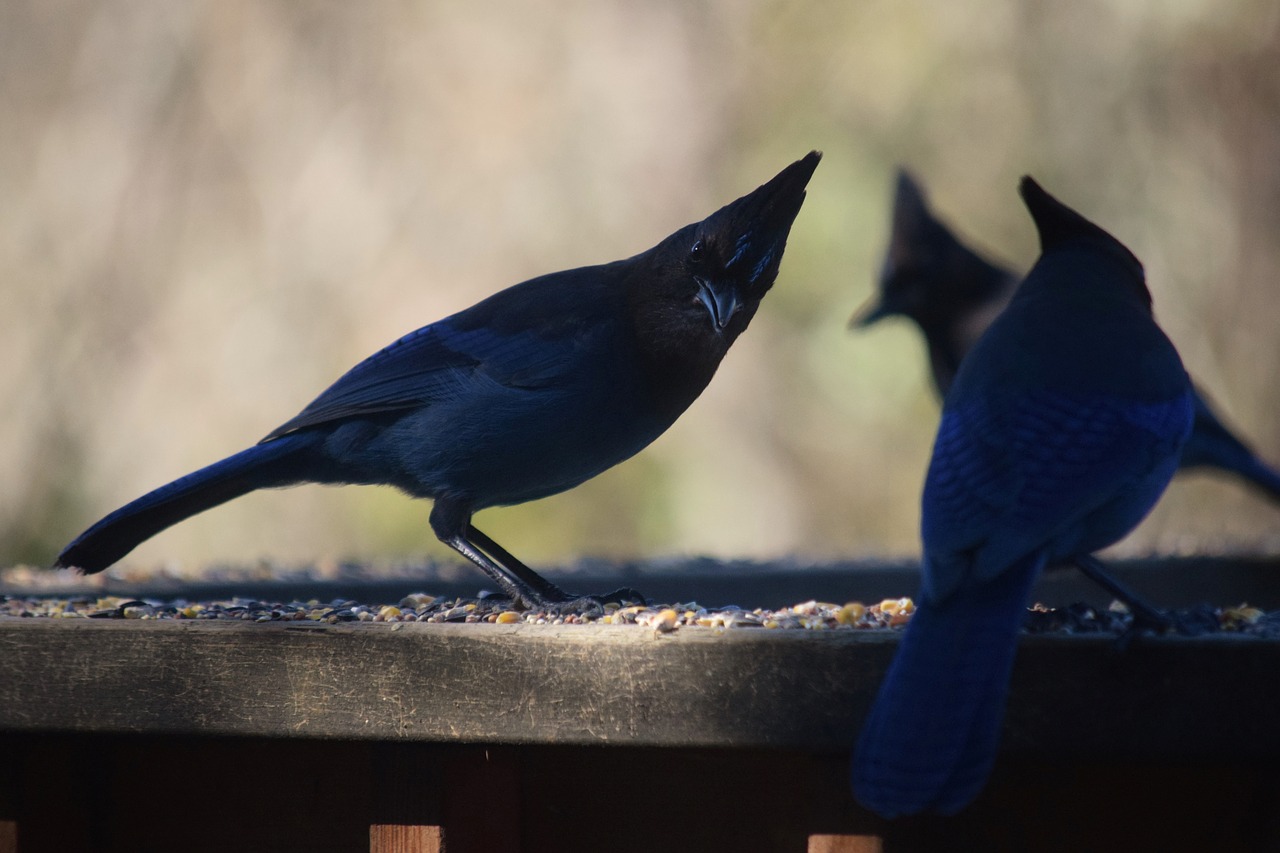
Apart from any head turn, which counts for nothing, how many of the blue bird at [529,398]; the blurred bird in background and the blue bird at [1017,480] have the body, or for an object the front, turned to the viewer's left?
1

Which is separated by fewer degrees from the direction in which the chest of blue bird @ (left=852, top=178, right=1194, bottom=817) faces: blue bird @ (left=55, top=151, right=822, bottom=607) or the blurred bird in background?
the blurred bird in background

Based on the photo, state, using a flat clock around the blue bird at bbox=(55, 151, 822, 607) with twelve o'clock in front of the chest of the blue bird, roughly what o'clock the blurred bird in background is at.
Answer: The blurred bird in background is roughly at 10 o'clock from the blue bird.

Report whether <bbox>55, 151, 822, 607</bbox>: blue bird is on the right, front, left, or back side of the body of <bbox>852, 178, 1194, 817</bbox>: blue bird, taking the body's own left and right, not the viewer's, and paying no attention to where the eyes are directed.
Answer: left

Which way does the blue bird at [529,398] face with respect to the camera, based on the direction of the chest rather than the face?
to the viewer's right

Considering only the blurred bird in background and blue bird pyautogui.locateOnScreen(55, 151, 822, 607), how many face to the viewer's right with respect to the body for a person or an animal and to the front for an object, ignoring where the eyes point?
1

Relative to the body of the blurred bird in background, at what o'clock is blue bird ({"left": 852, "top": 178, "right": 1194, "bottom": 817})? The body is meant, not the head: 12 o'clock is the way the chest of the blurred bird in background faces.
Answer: The blue bird is roughly at 9 o'clock from the blurred bird in background.

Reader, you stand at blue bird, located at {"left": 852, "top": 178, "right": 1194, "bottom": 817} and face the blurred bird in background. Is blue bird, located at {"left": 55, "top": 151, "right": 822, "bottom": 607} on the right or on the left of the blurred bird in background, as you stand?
left

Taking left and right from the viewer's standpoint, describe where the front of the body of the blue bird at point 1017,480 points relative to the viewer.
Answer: facing away from the viewer and to the right of the viewer

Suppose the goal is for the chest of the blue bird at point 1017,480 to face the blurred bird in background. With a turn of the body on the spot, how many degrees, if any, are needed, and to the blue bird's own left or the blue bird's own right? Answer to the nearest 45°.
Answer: approximately 45° to the blue bird's own left

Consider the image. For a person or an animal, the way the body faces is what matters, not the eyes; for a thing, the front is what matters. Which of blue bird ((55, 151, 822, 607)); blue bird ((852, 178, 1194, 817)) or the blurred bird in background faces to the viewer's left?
the blurred bird in background

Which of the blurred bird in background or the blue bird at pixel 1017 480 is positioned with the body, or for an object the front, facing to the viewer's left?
the blurred bird in background

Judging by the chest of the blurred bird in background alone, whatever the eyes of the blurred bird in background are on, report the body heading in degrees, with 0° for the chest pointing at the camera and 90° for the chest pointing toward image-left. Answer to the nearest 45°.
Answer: approximately 90°

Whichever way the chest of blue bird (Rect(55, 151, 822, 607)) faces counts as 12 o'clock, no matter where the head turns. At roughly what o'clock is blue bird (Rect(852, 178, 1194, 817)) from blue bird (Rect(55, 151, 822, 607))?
blue bird (Rect(852, 178, 1194, 817)) is roughly at 2 o'clock from blue bird (Rect(55, 151, 822, 607)).
